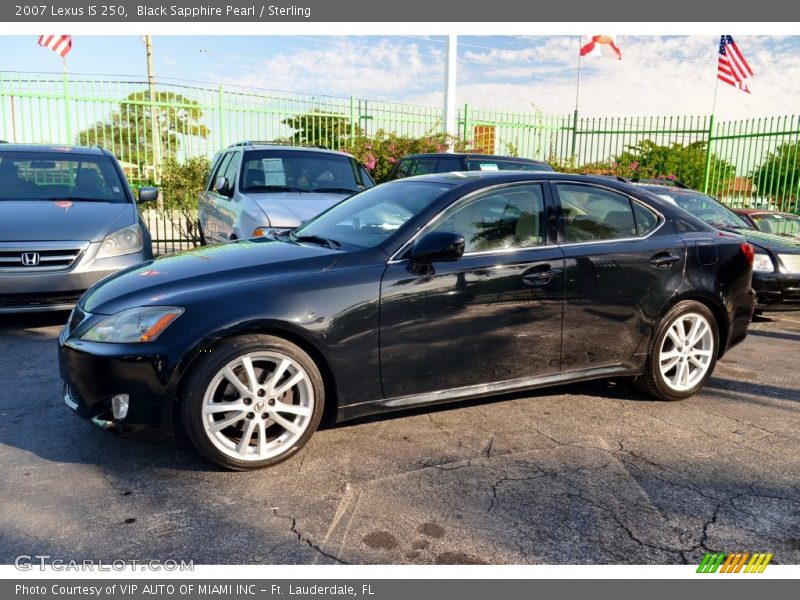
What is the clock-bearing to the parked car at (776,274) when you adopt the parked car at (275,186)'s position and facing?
the parked car at (776,274) is roughly at 11 o'clock from the parked car at (275,186).

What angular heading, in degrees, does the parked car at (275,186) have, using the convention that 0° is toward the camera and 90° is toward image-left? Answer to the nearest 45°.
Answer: approximately 315°

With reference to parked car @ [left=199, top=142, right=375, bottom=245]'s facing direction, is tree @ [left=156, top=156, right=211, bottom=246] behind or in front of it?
behind

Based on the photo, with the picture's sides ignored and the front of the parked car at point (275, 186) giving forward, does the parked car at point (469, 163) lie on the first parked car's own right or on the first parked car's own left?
on the first parked car's own left

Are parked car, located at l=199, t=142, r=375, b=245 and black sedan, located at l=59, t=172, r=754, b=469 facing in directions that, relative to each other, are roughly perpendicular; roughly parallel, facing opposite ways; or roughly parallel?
roughly perpendicular

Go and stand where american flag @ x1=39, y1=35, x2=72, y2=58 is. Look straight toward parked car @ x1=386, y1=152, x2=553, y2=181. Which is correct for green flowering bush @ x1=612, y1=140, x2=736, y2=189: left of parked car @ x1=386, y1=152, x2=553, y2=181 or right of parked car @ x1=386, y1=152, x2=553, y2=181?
left

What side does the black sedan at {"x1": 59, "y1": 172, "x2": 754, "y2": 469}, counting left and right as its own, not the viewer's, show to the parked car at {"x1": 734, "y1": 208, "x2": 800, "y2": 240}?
back

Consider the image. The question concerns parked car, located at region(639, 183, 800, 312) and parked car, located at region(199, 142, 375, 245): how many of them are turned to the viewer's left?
0

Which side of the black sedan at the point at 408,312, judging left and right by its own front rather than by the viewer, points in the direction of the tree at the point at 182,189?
right

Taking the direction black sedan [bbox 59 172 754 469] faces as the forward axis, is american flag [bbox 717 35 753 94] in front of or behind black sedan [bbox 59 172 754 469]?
behind
